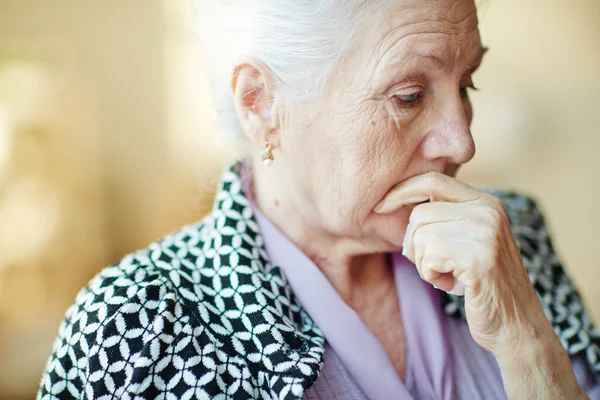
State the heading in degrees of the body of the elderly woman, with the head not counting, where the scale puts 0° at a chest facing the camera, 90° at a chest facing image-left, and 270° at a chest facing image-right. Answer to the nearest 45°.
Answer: approximately 315°

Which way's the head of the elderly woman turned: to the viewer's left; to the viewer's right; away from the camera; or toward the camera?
to the viewer's right
